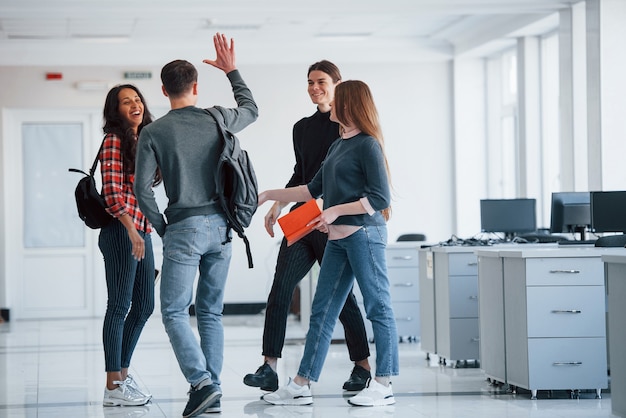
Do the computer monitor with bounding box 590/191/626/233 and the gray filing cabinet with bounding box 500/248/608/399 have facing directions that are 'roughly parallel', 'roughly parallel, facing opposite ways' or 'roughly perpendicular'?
roughly parallel

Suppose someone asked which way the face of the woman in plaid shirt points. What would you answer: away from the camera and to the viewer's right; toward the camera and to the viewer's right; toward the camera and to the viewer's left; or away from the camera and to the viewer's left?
toward the camera and to the viewer's right

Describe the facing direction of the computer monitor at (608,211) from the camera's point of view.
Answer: facing the viewer

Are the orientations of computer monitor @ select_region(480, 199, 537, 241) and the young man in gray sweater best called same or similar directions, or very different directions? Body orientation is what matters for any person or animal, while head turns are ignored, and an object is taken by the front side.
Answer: very different directions

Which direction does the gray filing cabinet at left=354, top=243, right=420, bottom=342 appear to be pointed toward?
toward the camera

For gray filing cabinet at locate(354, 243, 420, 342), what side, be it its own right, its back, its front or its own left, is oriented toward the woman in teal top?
front

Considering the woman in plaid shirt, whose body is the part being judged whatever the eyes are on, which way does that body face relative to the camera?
to the viewer's right

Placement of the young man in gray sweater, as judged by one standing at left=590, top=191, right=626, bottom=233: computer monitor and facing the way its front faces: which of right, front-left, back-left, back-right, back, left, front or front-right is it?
front-right

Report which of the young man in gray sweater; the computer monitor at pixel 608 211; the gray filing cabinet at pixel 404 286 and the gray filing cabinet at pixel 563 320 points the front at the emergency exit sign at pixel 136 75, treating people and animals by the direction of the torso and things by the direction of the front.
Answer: the young man in gray sweater

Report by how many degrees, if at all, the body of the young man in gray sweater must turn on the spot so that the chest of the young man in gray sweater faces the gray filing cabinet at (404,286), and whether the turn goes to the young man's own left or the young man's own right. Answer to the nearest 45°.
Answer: approximately 45° to the young man's own right

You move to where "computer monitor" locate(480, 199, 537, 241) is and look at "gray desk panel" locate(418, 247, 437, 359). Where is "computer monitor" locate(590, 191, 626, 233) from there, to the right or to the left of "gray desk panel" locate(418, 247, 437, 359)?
left

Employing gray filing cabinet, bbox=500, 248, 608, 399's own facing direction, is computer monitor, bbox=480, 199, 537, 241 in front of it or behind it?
behind

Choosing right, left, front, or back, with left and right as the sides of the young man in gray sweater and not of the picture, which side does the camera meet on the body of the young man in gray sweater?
back
